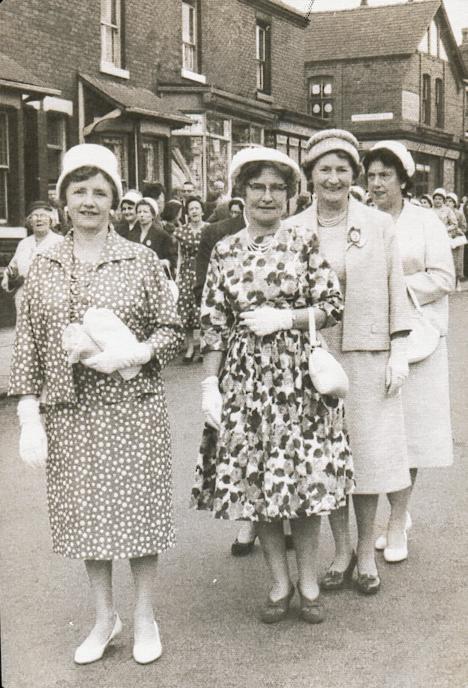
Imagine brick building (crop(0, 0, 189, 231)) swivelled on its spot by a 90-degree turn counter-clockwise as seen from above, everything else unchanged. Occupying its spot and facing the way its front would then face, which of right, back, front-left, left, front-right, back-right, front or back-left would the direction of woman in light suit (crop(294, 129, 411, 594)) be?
back-right

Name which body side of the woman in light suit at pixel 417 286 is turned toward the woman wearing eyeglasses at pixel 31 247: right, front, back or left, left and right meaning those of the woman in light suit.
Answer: right

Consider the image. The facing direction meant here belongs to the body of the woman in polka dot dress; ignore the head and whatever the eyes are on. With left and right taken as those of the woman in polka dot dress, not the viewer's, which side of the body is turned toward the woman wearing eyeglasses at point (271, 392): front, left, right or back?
left

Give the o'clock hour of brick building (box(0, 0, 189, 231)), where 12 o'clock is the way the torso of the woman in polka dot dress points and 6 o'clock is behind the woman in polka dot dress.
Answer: The brick building is roughly at 6 o'clock from the woman in polka dot dress.

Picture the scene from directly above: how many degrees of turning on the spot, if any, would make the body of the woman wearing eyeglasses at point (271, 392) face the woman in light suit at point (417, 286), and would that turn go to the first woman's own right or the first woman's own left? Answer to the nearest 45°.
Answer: approximately 135° to the first woman's own left

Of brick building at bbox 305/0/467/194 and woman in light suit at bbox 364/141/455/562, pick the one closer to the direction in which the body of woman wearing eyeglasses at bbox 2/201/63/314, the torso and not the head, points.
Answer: the woman in light suit

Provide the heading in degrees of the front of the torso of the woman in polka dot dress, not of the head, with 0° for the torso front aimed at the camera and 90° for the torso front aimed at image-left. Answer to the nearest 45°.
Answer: approximately 0°

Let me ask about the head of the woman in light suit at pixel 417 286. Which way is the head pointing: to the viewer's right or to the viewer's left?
to the viewer's left

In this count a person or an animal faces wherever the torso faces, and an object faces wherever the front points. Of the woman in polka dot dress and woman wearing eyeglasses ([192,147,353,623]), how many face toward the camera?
2

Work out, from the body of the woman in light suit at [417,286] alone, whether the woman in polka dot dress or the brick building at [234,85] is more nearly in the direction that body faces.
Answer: the woman in polka dot dress

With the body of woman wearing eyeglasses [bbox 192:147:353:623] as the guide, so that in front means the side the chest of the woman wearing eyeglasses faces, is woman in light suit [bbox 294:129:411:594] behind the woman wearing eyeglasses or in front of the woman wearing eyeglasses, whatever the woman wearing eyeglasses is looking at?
behind

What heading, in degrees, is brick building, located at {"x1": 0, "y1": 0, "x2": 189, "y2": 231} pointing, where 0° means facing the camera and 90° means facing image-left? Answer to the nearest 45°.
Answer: approximately 315°

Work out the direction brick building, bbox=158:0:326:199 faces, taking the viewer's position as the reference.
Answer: facing the viewer and to the right of the viewer
